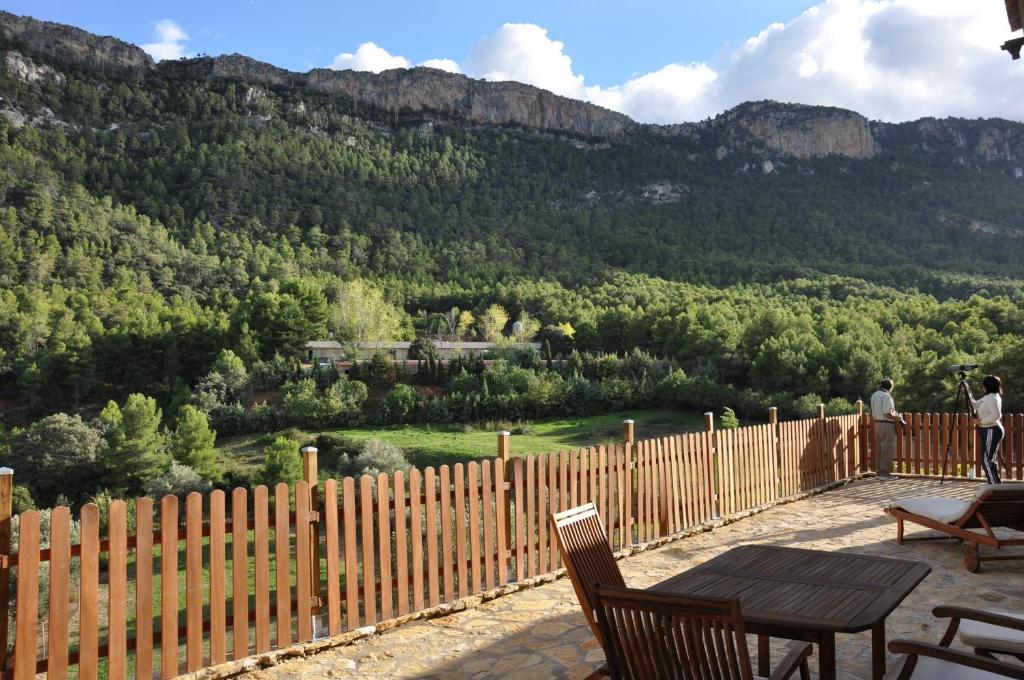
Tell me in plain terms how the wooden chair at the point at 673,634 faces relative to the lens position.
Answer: facing away from the viewer and to the right of the viewer

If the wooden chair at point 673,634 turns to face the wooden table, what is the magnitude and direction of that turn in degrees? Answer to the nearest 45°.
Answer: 0° — it already faces it

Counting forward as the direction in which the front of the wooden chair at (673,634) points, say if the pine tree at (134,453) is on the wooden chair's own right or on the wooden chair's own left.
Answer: on the wooden chair's own left

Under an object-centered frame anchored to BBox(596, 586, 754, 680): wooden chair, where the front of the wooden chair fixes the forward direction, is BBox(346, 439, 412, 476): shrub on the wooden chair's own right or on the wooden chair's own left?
on the wooden chair's own left

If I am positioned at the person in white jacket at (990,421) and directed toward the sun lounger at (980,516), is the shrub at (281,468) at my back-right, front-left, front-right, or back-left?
back-right

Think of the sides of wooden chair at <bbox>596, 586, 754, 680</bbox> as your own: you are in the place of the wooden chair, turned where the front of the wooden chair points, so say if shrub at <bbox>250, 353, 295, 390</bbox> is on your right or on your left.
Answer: on your left

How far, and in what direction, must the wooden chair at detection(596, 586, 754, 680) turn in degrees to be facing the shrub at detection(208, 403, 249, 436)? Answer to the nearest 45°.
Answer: approximately 90° to its left

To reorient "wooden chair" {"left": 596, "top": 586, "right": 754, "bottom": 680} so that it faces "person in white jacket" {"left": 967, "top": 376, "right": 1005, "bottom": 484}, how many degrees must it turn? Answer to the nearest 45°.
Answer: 0° — it already faces them

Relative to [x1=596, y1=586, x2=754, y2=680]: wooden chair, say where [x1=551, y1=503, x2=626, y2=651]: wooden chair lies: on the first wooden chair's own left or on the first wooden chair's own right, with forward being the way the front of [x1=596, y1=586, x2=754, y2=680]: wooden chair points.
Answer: on the first wooden chair's own left
